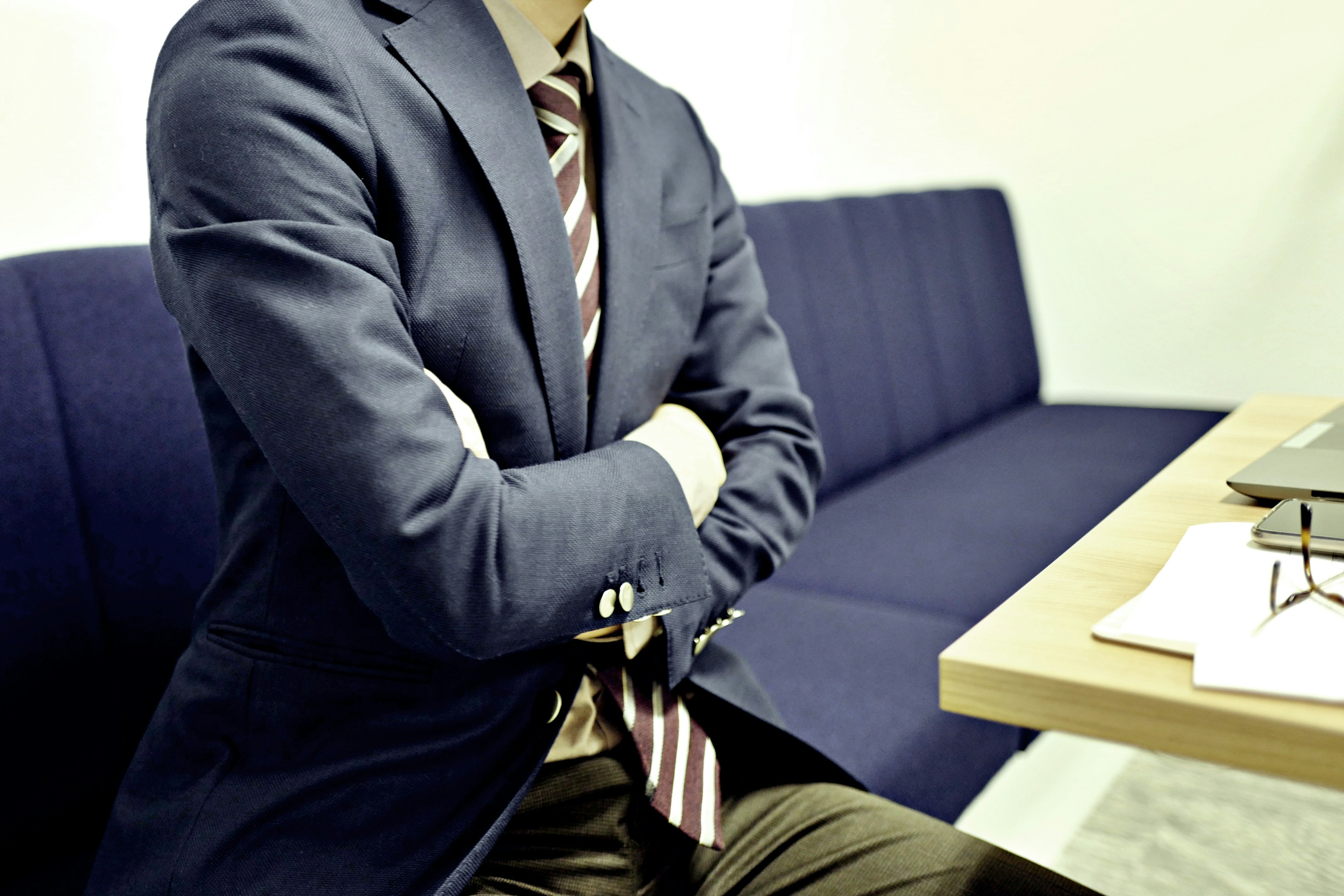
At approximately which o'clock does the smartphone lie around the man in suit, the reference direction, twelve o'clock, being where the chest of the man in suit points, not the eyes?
The smartphone is roughly at 11 o'clock from the man in suit.

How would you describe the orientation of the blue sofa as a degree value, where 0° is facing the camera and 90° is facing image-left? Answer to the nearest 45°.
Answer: approximately 315°

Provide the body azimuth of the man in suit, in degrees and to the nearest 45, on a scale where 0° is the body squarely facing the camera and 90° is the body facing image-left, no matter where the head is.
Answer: approximately 315°
